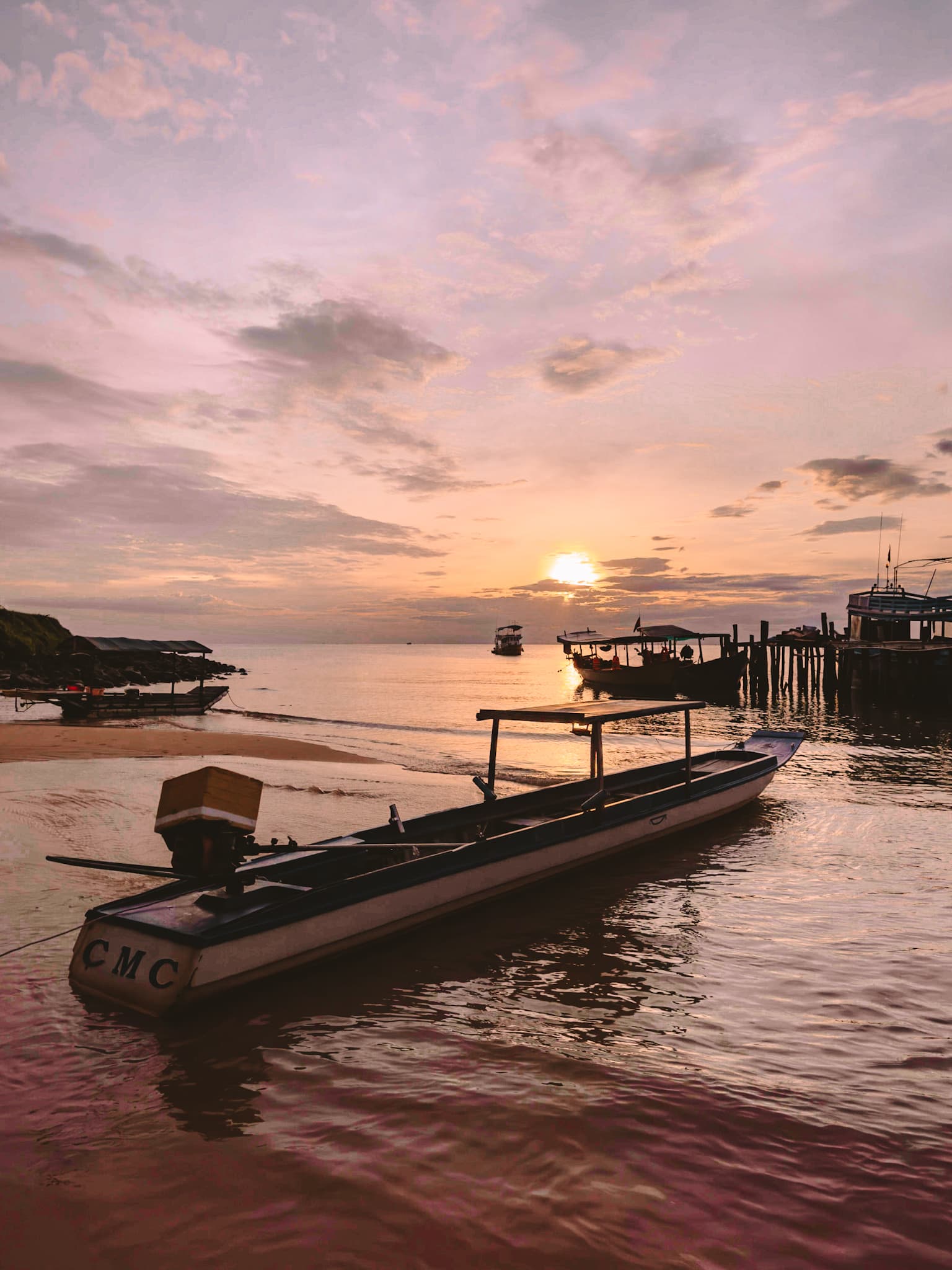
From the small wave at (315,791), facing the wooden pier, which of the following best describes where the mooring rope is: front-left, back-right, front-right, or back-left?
back-right

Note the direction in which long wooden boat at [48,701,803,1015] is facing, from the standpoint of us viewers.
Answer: facing away from the viewer and to the right of the viewer

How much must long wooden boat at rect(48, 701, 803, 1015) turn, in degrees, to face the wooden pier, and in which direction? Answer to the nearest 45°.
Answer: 0° — it already faces it

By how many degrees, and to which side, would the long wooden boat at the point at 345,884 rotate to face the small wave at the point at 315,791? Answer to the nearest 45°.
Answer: approximately 45° to its left

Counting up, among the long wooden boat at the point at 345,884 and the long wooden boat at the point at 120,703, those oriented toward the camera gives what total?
0

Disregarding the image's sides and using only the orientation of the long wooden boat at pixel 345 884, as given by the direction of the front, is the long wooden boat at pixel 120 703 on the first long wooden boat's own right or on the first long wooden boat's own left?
on the first long wooden boat's own left
